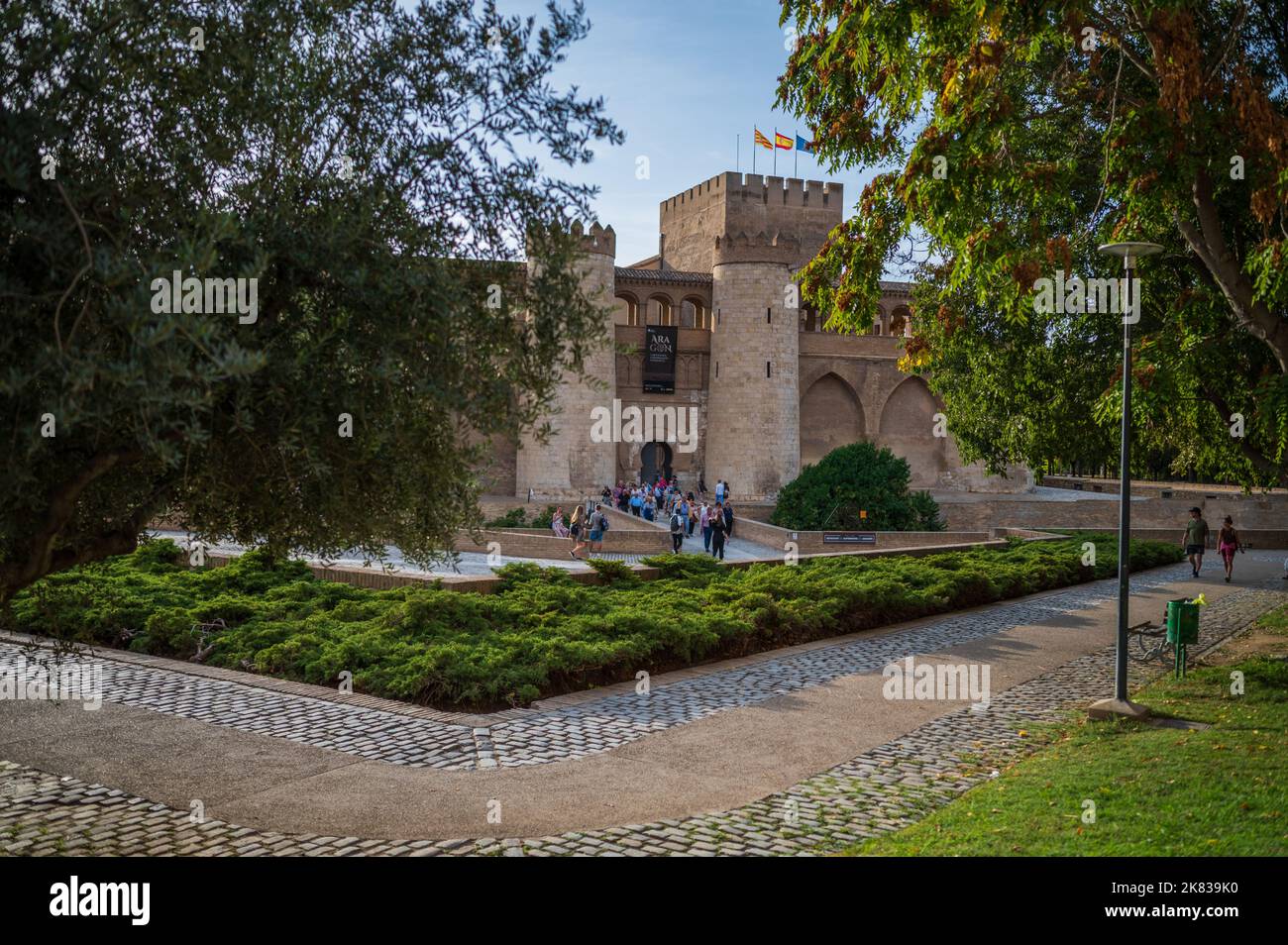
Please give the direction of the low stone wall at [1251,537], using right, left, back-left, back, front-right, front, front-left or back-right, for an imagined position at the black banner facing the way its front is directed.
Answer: front-left

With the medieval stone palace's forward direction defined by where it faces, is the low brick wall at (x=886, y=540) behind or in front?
in front

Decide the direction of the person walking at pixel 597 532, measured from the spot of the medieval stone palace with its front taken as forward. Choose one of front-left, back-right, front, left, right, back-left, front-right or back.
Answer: front

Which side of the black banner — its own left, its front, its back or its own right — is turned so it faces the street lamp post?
front

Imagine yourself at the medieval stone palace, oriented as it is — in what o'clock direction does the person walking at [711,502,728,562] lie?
The person walking is roughly at 12 o'clock from the medieval stone palace.

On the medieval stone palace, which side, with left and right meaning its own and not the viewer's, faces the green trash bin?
front

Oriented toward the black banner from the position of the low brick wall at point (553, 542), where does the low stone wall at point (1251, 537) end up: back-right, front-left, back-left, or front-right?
front-right

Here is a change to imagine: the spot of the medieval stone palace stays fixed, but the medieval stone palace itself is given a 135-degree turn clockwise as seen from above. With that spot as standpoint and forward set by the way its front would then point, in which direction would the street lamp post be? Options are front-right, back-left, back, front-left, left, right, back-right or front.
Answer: back-left

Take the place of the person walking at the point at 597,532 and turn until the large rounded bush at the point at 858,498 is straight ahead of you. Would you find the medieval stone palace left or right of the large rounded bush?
left

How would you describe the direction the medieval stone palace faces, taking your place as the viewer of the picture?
facing the viewer

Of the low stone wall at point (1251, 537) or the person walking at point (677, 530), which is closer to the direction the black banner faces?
the person walking

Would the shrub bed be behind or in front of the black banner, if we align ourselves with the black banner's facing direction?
in front

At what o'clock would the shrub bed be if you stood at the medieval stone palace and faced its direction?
The shrub bed is roughly at 12 o'clock from the medieval stone palace.

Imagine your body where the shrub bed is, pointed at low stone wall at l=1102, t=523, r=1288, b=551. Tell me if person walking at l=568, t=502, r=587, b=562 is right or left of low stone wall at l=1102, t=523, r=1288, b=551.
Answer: left

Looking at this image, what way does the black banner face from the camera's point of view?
toward the camera

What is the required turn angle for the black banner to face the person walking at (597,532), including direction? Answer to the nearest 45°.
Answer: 0° — it already faces them

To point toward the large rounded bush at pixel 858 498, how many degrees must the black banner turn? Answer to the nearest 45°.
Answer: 0° — it already faces it
